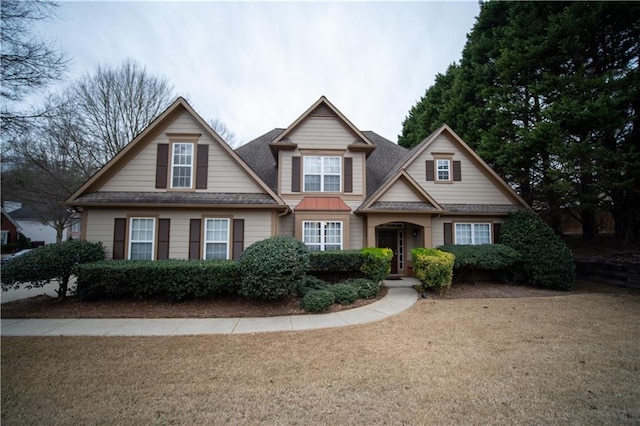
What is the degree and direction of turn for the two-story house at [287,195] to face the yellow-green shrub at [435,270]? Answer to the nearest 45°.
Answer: approximately 45° to its left

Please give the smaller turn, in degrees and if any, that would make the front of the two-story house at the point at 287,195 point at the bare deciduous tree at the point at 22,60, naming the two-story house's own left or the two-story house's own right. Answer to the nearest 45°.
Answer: approximately 45° to the two-story house's own right

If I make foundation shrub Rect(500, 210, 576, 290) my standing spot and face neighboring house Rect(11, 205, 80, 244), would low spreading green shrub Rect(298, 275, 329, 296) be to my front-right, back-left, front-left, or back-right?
front-left

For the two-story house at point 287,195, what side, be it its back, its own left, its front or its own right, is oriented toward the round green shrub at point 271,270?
front

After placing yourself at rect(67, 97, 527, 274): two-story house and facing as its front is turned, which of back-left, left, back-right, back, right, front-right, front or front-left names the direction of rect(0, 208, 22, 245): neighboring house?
back-right

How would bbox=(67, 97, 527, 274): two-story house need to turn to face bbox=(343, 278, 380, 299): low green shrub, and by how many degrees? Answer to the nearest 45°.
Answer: approximately 45° to its left

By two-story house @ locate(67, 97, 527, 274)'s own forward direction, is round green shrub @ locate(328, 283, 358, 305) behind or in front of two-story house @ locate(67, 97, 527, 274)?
in front

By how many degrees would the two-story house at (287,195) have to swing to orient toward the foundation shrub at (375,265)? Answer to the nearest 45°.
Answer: approximately 45° to its left

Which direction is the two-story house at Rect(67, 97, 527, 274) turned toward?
toward the camera

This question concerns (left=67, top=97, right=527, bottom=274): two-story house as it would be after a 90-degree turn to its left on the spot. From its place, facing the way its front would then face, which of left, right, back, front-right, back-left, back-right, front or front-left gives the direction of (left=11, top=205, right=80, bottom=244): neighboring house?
back-left

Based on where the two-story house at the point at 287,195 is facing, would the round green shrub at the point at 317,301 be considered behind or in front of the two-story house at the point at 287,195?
in front

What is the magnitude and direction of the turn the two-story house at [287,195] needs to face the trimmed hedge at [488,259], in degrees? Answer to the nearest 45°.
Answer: approximately 90° to its left

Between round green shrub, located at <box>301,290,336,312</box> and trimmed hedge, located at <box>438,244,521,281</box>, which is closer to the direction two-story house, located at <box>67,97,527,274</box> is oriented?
the round green shrub
